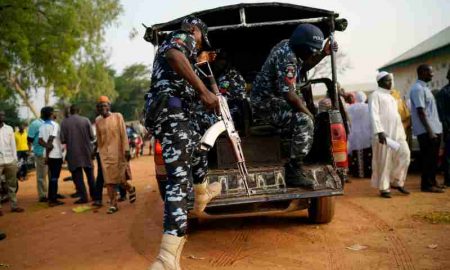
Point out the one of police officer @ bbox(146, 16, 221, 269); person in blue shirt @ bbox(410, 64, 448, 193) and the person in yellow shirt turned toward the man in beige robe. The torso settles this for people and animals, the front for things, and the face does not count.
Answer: the person in yellow shirt

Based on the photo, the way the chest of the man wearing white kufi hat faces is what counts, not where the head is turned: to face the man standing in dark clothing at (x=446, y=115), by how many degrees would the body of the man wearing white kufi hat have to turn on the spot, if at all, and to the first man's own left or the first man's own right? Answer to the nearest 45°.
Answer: approximately 90° to the first man's own left

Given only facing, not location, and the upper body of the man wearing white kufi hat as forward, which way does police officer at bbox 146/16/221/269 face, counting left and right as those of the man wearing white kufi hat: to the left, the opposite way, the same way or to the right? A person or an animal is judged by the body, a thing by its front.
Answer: to the left

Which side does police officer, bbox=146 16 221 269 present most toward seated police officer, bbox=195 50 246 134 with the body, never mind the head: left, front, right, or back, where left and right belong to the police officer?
left

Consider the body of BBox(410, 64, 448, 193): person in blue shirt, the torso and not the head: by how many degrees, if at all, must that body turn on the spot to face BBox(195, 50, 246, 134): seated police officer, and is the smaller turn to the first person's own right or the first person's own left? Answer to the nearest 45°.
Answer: approximately 135° to the first person's own right

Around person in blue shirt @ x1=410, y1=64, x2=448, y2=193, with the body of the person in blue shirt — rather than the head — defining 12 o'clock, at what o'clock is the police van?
The police van is roughly at 4 o'clock from the person in blue shirt.

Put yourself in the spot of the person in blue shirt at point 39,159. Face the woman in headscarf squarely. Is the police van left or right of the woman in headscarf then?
right
